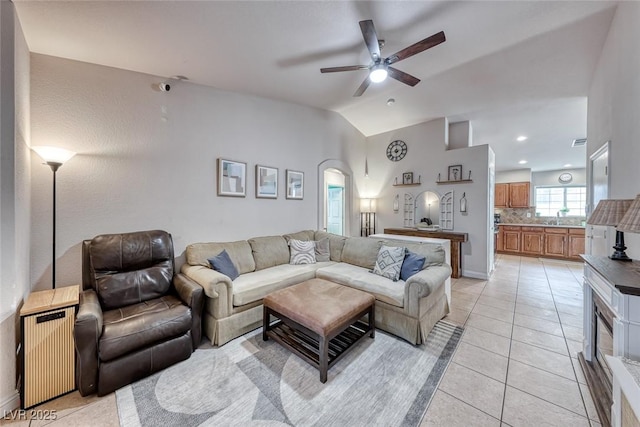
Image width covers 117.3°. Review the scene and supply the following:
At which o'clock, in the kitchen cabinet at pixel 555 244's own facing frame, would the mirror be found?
The mirror is roughly at 1 o'clock from the kitchen cabinet.

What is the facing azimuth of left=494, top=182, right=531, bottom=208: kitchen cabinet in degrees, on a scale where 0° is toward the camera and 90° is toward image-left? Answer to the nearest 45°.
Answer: approximately 0°

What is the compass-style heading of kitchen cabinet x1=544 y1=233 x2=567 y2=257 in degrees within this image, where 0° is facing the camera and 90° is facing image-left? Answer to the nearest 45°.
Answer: approximately 0°

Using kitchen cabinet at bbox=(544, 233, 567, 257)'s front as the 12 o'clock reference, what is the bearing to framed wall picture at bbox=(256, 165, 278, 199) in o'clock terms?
The framed wall picture is roughly at 1 o'clock from the kitchen cabinet.

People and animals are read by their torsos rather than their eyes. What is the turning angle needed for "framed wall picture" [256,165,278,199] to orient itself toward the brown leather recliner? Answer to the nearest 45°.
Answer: approximately 90° to its right
